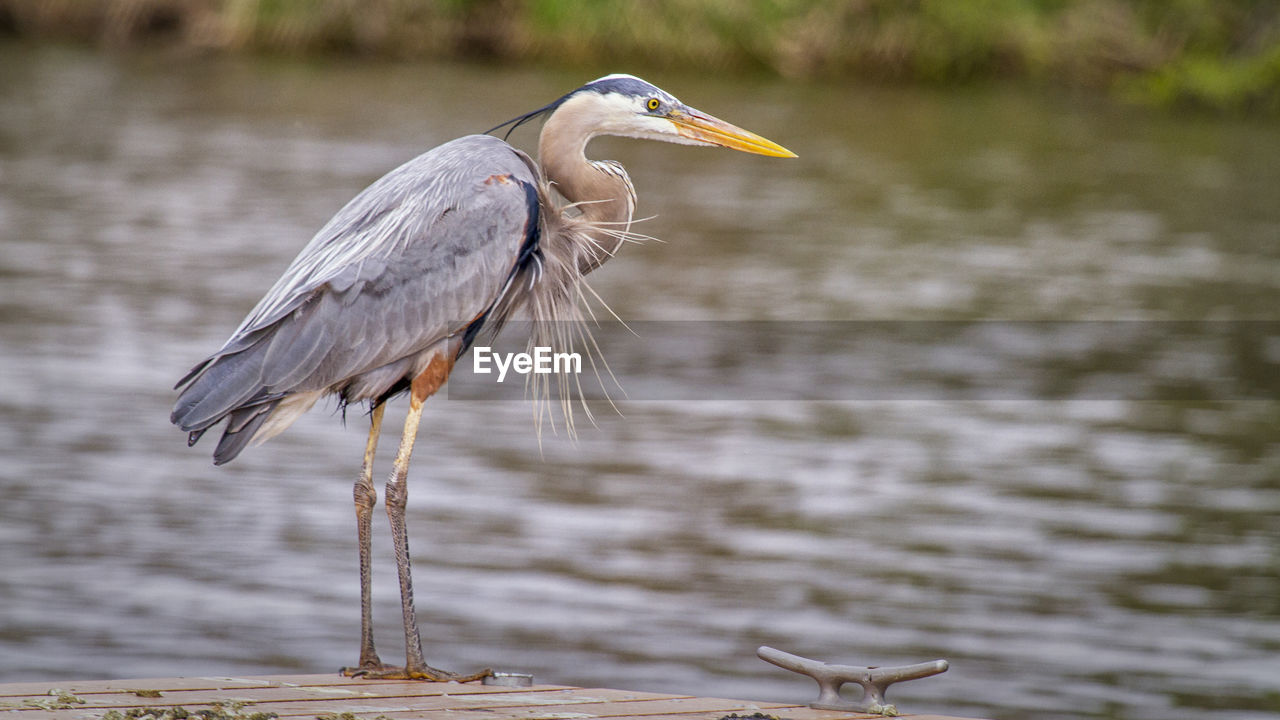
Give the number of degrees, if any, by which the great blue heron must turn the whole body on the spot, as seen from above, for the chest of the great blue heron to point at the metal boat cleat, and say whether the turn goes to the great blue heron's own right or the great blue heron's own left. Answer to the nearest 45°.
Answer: approximately 45° to the great blue heron's own right

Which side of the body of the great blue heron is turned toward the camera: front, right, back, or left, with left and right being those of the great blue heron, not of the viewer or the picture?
right
